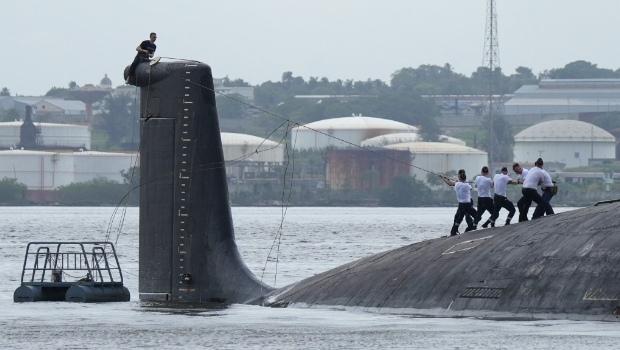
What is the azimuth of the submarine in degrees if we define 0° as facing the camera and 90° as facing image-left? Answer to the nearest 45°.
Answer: approximately 270°
